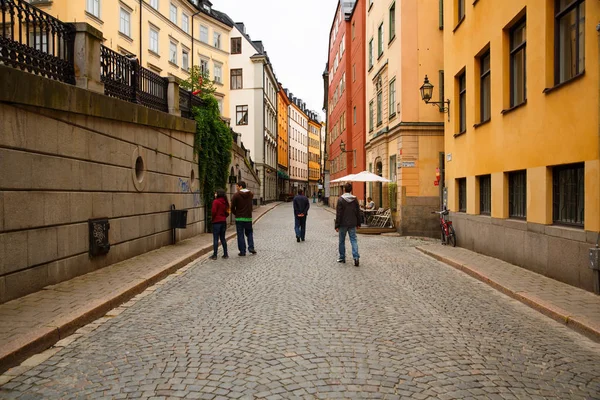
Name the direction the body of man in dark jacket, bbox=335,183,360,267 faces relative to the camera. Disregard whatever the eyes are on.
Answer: away from the camera

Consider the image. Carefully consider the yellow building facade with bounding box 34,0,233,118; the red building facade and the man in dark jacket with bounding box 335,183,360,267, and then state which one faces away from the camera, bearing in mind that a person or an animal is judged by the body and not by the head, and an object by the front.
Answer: the man in dark jacket

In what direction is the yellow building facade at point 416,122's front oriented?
to the viewer's left

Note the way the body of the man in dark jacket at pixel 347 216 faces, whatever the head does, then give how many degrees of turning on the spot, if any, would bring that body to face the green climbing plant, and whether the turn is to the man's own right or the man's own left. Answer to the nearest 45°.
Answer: approximately 45° to the man's own left

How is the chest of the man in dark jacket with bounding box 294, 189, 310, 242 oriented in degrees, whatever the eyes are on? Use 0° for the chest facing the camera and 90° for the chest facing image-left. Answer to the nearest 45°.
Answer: approximately 180°

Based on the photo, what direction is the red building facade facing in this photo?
to the viewer's left

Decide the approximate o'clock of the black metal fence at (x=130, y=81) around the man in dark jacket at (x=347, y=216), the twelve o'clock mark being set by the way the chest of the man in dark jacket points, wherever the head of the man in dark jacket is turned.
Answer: The black metal fence is roughly at 9 o'clock from the man in dark jacket.

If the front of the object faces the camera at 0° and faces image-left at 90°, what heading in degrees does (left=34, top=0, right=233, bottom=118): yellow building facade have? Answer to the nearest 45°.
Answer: approximately 315°

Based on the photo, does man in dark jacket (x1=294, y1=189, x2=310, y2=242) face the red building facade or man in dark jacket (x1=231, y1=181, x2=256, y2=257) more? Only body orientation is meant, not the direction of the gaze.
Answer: the red building facade

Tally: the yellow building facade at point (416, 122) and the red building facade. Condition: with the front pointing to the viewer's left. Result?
2
